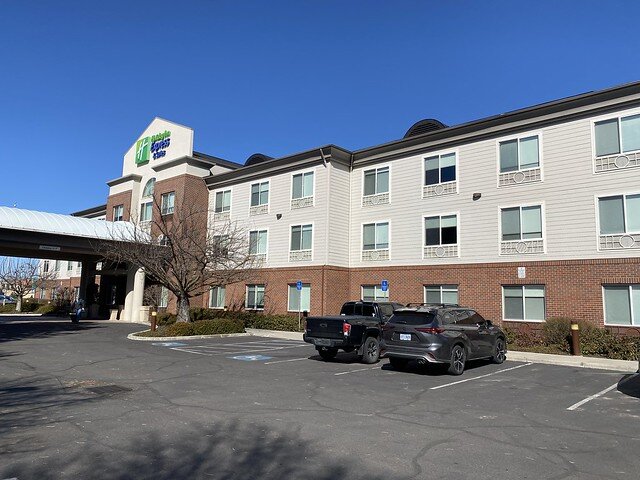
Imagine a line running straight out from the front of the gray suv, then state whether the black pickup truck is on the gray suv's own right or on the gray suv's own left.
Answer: on the gray suv's own left

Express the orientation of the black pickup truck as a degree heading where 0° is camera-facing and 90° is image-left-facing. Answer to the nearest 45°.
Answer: approximately 225°

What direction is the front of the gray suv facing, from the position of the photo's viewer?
facing away from the viewer and to the right of the viewer

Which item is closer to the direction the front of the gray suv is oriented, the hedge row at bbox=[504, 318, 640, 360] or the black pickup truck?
the hedge row

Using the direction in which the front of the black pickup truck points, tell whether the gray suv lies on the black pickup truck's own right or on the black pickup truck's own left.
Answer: on the black pickup truck's own right

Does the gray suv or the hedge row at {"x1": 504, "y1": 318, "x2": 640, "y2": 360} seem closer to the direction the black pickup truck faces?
the hedge row
